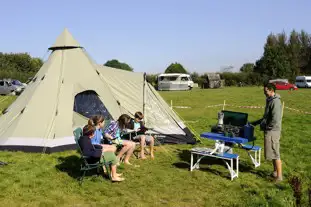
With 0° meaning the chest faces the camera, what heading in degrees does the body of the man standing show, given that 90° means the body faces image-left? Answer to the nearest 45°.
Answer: approximately 90°

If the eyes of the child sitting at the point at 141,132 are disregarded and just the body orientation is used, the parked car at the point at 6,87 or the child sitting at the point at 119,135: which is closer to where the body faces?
the child sitting

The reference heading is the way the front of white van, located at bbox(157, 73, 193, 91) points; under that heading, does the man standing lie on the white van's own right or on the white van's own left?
on the white van's own right

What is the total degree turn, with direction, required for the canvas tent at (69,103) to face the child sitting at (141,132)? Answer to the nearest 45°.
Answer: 0° — it already faces them

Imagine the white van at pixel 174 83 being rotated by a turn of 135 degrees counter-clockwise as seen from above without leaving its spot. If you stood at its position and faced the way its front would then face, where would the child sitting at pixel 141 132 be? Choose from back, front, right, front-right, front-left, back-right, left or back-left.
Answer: back-left
